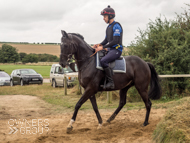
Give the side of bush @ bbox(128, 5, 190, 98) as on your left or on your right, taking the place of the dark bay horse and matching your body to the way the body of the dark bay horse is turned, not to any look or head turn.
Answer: on your right

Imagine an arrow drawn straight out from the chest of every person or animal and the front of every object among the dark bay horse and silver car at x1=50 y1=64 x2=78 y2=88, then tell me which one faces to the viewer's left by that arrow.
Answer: the dark bay horse

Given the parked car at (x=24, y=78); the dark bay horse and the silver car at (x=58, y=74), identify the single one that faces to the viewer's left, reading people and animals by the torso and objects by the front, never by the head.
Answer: the dark bay horse

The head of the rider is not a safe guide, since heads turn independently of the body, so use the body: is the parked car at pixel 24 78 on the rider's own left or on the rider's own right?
on the rider's own right

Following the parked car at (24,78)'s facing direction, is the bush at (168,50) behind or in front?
in front

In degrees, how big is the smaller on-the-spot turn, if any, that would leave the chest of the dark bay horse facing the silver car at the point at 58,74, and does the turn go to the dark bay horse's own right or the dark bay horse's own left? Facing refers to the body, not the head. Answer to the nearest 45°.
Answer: approximately 90° to the dark bay horse's own right

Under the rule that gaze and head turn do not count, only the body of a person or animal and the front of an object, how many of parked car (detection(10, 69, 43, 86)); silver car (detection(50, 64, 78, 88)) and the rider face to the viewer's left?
1

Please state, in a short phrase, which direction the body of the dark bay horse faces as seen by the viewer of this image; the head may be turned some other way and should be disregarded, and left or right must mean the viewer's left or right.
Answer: facing to the left of the viewer

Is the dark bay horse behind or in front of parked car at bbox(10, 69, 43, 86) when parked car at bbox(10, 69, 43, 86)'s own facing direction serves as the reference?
in front

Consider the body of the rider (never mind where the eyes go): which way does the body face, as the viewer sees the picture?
to the viewer's left

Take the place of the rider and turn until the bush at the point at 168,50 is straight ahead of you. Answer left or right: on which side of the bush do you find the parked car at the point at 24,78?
left
